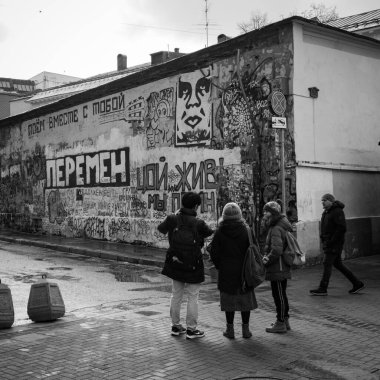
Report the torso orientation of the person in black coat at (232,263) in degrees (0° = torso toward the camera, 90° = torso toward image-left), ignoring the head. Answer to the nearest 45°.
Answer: approximately 180°

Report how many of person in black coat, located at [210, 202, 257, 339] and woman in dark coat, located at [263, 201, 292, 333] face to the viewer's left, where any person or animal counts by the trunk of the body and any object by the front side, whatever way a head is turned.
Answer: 1

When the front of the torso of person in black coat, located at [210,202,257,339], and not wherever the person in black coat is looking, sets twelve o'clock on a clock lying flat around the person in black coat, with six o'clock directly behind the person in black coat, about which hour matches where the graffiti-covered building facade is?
The graffiti-covered building facade is roughly at 12 o'clock from the person in black coat.

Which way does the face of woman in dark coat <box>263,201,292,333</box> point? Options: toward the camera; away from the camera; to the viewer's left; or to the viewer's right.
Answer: to the viewer's left

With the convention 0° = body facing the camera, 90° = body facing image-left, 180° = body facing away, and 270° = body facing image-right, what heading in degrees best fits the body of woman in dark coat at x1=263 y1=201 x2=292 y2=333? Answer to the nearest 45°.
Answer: approximately 90°

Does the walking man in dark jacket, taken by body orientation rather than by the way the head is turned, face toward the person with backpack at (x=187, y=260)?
no

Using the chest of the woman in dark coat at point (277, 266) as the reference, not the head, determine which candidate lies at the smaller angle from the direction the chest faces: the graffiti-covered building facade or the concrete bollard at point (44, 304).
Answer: the concrete bollard

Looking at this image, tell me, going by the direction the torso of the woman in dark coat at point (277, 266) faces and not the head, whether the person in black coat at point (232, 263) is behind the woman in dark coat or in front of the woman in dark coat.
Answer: in front

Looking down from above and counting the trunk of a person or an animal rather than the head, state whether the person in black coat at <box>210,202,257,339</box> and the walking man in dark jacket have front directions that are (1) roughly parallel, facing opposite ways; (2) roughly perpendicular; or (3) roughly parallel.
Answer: roughly perpendicular

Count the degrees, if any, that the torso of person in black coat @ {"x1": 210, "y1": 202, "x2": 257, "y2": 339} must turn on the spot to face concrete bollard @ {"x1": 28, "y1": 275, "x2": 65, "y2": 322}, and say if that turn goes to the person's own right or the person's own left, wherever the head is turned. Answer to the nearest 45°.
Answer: approximately 90° to the person's own left

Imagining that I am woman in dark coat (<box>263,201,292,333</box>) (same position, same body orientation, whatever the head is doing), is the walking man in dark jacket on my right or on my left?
on my right

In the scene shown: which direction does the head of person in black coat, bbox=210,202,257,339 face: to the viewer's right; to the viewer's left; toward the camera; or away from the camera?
away from the camera
